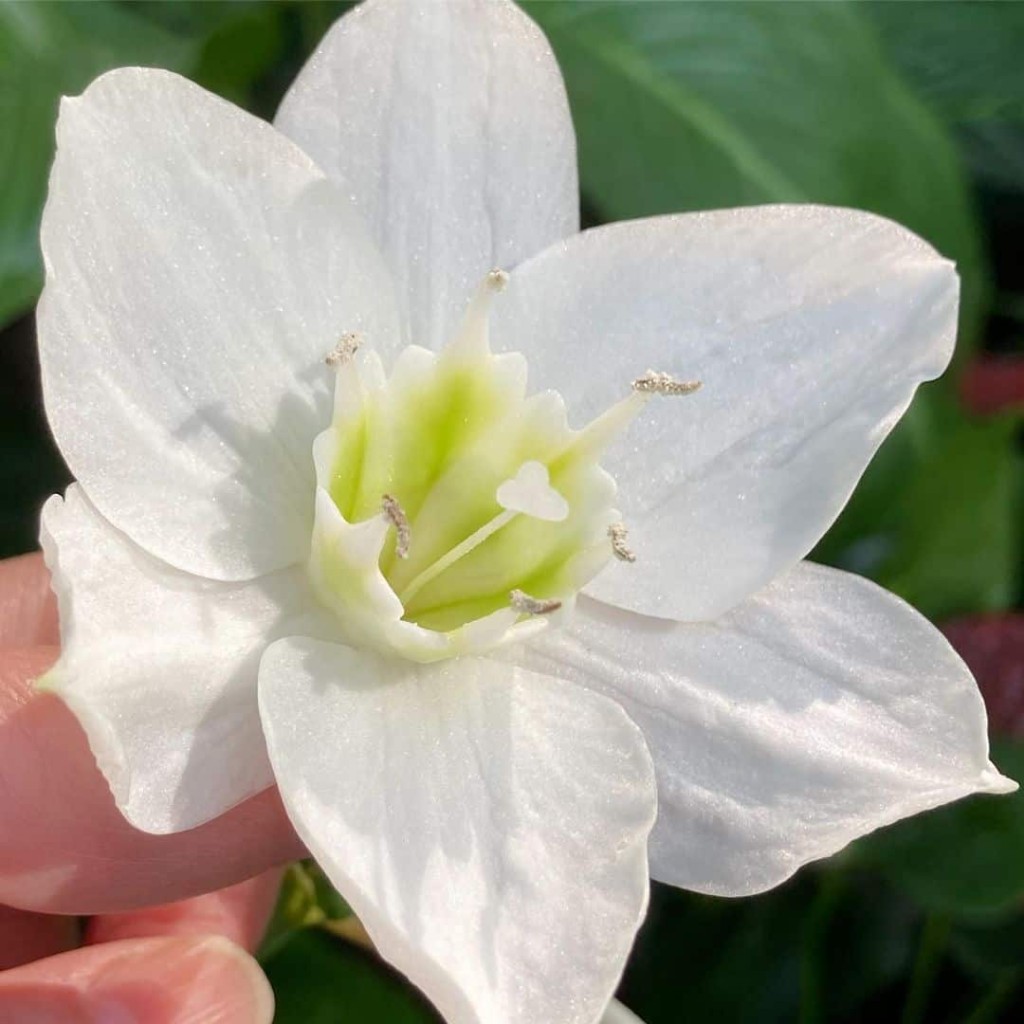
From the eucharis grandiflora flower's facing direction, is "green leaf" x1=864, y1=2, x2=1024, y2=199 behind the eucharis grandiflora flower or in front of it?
behind

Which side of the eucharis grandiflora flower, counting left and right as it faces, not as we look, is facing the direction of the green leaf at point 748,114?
back

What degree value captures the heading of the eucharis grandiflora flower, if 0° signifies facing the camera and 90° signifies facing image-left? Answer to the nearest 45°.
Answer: approximately 0°
